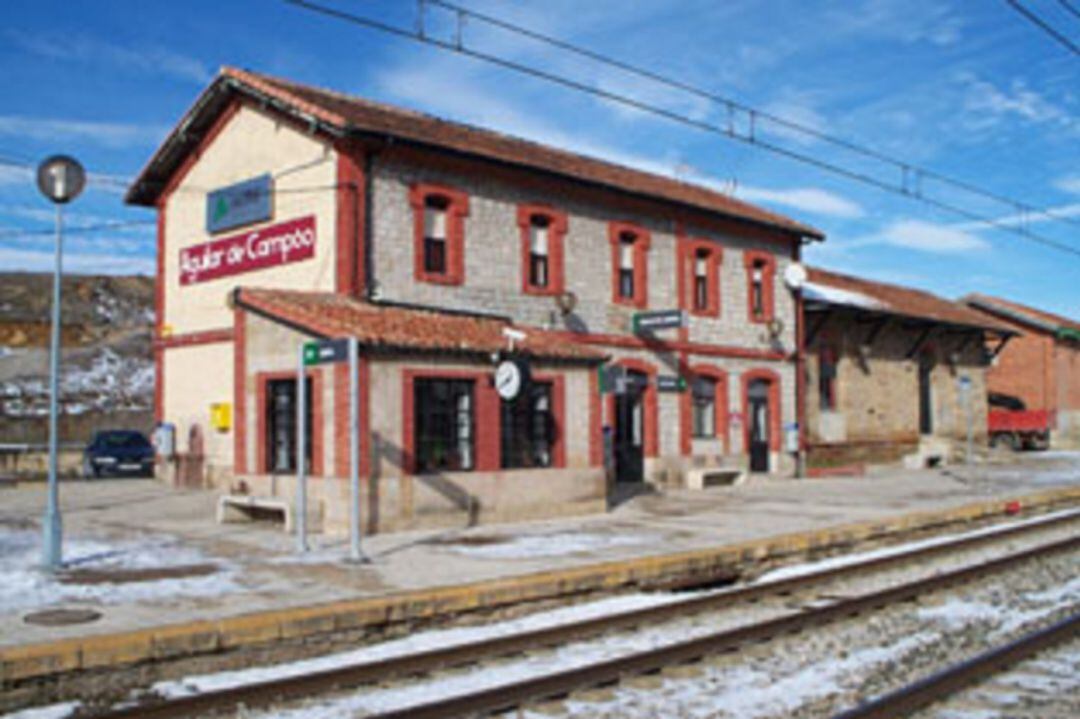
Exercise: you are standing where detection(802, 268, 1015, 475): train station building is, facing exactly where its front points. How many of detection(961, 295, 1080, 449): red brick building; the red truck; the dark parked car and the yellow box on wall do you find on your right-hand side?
2

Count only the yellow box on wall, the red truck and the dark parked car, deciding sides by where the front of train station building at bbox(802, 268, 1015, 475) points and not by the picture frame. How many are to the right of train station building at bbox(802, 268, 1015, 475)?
2

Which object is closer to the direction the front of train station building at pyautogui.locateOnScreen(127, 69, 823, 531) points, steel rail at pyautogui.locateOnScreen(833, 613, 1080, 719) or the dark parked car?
the steel rail

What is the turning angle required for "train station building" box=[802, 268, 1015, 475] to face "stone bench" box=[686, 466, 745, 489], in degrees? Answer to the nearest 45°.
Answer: approximately 45° to its right

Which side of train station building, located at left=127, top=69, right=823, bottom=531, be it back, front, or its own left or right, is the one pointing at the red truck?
left

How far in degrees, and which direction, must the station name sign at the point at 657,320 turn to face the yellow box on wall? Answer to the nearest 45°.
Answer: approximately 135° to its right

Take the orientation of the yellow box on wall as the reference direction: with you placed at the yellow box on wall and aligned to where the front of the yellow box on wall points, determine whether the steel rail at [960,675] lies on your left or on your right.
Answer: on your left

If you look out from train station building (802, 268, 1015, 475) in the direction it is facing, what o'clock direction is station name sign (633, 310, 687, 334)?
The station name sign is roughly at 2 o'clock from the train station building.

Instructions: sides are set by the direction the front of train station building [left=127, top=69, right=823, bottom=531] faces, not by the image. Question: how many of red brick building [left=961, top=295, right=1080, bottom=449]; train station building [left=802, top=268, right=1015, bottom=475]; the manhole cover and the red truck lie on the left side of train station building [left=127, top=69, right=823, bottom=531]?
3

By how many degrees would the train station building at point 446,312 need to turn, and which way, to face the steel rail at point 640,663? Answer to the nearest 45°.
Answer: approximately 45° to its right
